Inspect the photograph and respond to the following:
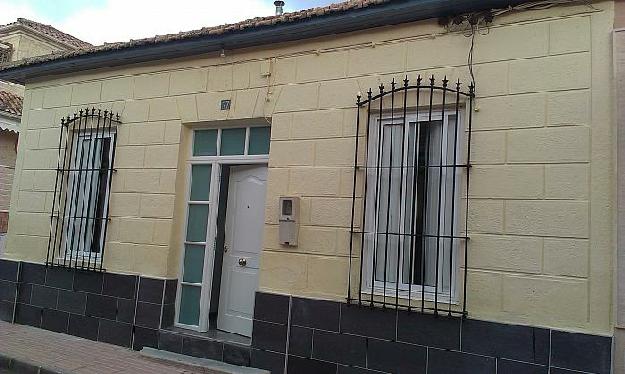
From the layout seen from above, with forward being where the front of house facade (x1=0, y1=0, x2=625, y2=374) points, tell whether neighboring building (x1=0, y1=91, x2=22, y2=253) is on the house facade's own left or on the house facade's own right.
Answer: on the house facade's own right

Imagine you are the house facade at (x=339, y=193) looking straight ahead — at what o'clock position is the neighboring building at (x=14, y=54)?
The neighboring building is roughly at 3 o'clock from the house facade.

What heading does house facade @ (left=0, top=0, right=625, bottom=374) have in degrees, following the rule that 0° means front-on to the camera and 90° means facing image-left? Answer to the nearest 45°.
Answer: approximately 45°
